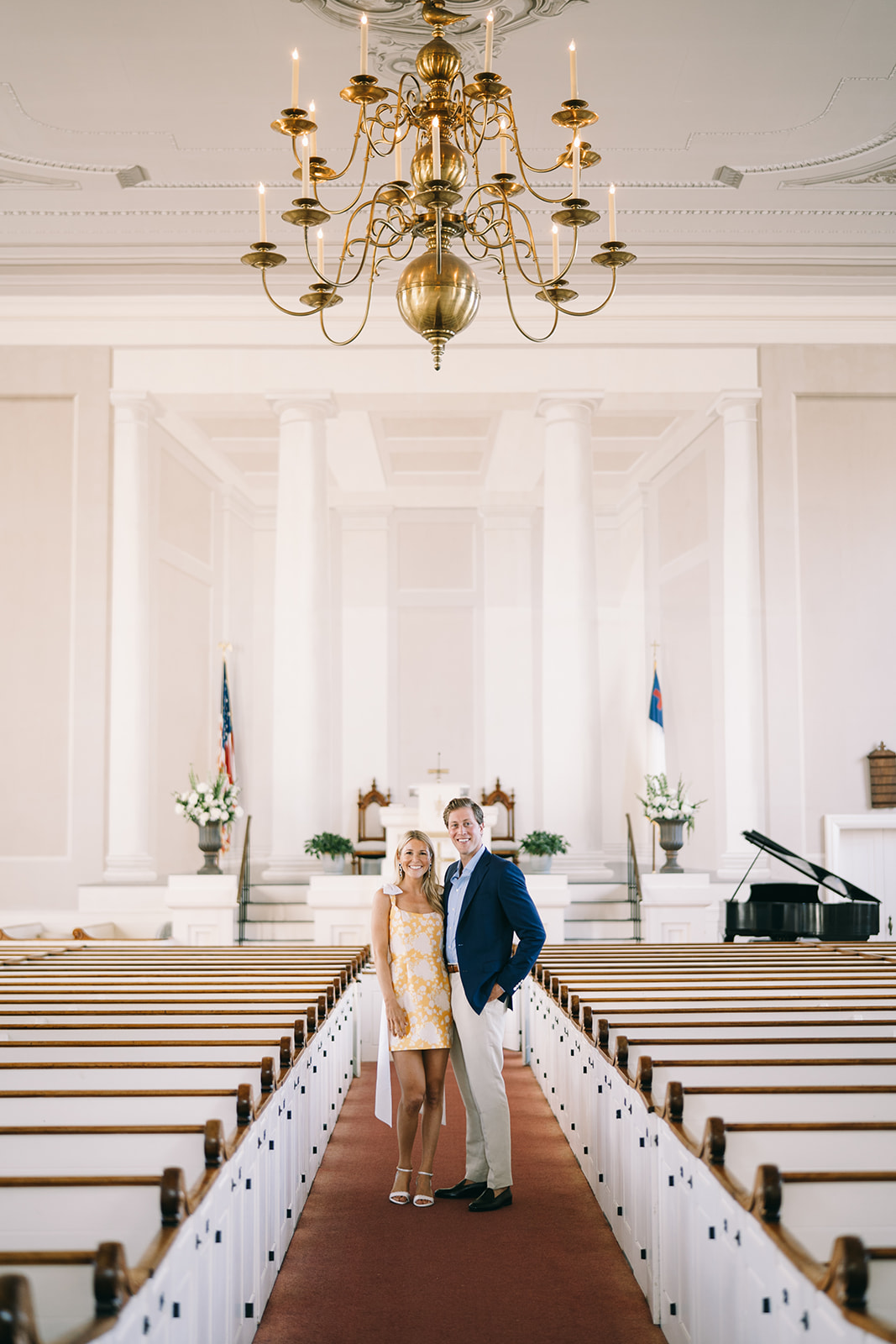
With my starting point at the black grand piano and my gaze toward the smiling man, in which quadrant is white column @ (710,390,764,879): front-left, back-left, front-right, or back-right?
back-right

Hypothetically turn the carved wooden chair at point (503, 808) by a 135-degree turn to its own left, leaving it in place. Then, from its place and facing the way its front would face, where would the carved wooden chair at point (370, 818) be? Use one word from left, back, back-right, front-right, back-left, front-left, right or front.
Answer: back-left

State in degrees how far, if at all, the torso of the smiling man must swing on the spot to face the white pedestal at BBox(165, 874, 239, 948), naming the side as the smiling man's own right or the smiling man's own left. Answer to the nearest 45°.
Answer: approximately 135° to the smiling man's own right

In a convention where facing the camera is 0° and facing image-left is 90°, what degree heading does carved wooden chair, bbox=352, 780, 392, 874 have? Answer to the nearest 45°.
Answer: approximately 0°
